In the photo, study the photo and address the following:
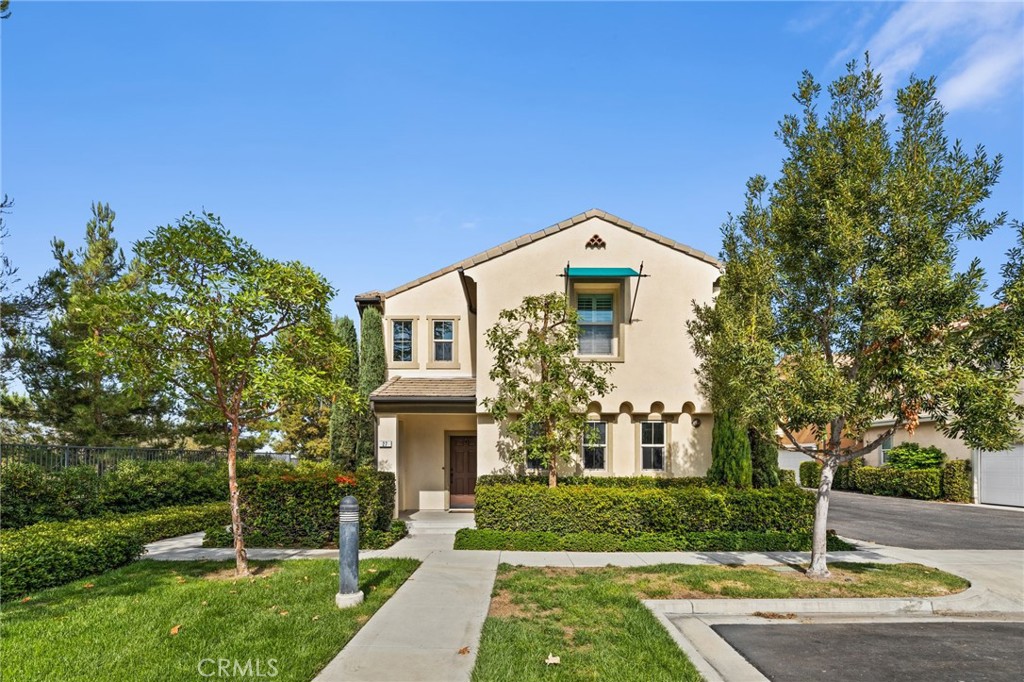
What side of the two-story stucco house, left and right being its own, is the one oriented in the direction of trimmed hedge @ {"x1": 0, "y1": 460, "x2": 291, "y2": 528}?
right

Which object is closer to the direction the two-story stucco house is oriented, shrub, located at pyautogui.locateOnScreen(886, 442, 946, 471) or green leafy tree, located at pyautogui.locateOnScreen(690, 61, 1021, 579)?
the green leafy tree

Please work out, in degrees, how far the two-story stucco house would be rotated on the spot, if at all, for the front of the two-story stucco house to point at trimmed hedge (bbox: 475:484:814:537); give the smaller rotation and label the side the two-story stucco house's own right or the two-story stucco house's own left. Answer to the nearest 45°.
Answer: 0° — it already faces it

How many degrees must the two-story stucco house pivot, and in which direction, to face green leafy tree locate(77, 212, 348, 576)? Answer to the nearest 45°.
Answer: approximately 45° to its right

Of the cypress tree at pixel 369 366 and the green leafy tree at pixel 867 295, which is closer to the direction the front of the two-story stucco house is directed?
the green leafy tree

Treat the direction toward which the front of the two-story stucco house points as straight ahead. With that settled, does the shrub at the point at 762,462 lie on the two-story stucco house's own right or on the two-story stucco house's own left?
on the two-story stucco house's own left

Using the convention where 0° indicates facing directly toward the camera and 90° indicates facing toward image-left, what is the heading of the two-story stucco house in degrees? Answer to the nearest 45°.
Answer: approximately 0°

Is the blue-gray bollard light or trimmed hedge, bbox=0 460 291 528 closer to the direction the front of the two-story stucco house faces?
the blue-gray bollard light

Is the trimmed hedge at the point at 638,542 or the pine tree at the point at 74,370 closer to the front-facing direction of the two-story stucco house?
the trimmed hedge
